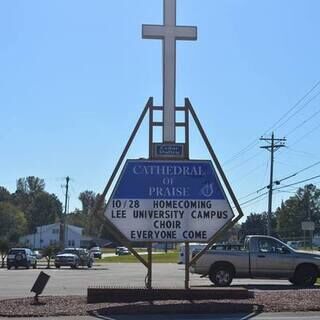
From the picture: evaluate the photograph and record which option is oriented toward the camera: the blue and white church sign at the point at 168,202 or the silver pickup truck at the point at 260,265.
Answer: the blue and white church sign

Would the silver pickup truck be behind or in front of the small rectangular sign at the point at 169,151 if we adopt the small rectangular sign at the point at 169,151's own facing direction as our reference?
behind

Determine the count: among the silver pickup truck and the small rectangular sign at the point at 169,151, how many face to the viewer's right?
1

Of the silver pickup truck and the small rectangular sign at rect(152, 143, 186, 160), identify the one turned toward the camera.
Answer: the small rectangular sign

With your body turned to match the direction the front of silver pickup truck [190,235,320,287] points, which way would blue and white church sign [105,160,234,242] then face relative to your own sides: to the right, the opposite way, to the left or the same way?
to the right

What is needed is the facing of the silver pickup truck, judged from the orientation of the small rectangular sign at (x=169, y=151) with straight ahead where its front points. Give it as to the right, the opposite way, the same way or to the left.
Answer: to the left

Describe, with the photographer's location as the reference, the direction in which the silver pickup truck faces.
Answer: facing to the right of the viewer

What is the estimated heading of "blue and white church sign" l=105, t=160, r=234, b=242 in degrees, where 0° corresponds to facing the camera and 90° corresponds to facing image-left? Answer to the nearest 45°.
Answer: approximately 0°

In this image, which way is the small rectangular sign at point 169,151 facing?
toward the camera

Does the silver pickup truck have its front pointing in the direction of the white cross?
no
